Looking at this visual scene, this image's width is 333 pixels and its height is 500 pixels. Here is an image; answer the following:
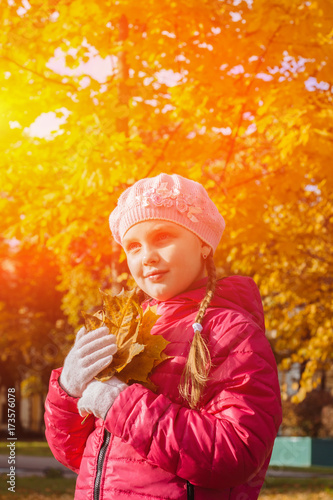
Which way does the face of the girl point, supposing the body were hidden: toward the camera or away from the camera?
toward the camera

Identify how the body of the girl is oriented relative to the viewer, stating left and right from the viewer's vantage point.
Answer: facing the viewer and to the left of the viewer
